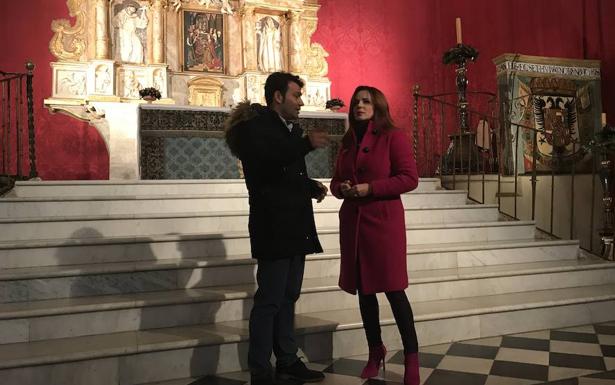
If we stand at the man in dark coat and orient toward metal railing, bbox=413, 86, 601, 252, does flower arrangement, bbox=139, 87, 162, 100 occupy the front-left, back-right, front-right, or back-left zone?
front-left

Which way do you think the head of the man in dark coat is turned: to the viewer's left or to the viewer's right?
to the viewer's right

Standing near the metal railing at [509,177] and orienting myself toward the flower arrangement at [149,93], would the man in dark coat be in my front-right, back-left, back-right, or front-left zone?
front-left

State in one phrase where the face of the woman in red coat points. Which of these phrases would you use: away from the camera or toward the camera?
toward the camera

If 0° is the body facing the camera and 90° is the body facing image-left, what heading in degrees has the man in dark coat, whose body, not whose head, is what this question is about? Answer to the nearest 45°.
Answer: approximately 270°

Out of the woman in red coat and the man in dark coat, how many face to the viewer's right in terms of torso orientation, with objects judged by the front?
1

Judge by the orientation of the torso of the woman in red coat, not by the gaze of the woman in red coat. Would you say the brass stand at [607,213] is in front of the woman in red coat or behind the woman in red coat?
behind

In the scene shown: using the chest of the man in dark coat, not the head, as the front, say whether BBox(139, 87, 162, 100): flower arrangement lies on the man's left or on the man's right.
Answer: on the man's left

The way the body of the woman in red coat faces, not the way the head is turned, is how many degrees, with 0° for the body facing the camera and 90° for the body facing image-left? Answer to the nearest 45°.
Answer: approximately 45°
